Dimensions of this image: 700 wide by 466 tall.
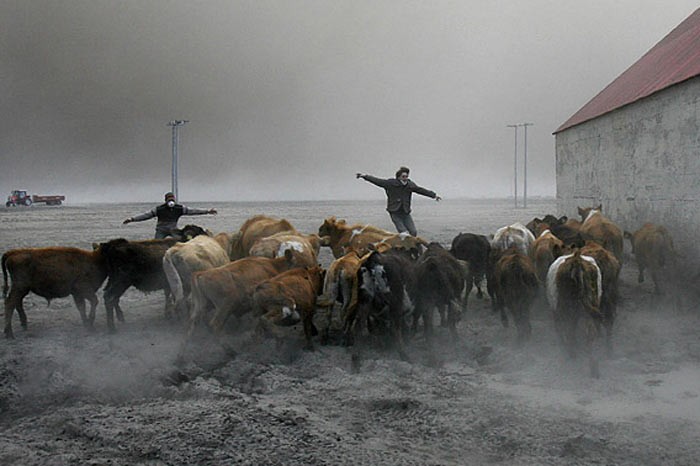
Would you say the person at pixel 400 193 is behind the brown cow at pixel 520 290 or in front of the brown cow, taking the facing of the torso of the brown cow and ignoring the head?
in front

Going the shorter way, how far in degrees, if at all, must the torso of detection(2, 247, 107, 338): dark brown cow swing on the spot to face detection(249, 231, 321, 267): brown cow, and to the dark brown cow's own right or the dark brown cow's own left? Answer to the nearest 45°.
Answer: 0° — it already faces it

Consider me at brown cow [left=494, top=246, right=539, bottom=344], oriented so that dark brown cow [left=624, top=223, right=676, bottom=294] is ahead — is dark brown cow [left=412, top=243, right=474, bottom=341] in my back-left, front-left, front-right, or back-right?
back-left

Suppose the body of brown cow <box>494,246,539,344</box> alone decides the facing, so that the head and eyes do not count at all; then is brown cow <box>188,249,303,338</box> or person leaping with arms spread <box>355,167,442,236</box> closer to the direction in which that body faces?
the person leaping with arms spread

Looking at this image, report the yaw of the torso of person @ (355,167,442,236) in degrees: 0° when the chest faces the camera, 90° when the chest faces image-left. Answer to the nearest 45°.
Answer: approximately 0°

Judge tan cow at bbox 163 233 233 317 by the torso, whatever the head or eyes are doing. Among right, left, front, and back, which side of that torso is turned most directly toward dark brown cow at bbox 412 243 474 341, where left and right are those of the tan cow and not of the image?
right

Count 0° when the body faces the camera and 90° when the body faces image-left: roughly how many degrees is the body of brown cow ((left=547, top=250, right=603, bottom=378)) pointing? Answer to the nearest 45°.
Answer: approximately 180°

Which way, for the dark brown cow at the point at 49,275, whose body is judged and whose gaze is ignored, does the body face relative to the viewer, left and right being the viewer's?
facing to the right of the viewer

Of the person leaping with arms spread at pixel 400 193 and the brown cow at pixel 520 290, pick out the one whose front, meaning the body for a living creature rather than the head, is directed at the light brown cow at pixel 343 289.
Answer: the person leaping with arms spread

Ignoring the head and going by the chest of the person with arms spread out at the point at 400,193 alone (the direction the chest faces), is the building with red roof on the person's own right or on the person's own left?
on the person's own left

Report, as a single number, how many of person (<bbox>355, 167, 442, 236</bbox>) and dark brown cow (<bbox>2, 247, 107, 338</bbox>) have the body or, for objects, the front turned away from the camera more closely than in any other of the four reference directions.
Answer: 0

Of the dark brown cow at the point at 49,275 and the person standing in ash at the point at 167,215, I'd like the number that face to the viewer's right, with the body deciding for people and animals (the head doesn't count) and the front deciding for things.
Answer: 1

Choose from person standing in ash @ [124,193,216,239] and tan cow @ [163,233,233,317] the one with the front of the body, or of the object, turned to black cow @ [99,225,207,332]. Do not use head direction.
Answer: the person standing in ash

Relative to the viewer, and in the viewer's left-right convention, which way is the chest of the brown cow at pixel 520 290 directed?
facing away from the viewer

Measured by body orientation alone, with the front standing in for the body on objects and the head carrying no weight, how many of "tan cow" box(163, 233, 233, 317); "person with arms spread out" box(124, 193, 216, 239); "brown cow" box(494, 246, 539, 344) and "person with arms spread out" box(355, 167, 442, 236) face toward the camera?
2

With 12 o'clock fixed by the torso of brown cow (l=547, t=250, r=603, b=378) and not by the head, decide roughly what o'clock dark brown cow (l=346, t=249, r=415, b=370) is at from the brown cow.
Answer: The dark brown cow is roughly at 9 o'clock from the brown cow.
